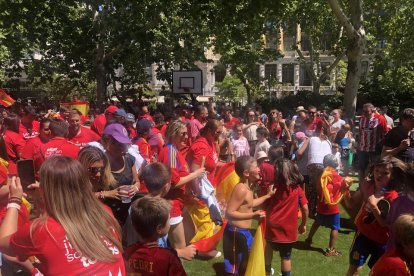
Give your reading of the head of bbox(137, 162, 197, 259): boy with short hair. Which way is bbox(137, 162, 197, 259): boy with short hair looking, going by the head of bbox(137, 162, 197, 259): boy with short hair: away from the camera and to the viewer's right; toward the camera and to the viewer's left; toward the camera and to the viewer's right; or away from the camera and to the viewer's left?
away from the camera and to the viewer's right

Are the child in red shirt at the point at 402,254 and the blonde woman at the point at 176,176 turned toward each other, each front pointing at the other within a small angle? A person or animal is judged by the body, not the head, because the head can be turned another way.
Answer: no

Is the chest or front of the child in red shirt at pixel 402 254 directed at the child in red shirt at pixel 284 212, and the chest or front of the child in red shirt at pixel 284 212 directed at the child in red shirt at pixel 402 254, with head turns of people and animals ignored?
no

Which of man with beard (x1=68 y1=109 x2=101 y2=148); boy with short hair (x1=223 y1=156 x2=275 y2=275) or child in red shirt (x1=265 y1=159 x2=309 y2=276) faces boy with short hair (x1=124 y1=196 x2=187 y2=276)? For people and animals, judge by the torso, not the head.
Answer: the man with beard

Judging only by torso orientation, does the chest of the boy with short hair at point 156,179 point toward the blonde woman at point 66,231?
no

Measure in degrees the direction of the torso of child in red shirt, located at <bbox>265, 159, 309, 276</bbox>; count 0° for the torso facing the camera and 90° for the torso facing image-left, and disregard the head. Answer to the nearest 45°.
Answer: approximately 180°

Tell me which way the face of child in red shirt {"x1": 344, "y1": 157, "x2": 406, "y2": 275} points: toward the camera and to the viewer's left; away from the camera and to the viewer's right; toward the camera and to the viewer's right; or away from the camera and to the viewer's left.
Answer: toward the camera and to the viewer's left

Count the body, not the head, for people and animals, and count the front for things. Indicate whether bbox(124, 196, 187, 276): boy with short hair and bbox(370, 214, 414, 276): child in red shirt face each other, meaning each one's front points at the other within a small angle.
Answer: no

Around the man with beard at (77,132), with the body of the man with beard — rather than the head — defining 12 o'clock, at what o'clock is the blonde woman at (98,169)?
The blonde woman is roughly at 12 o'clock from the man with beard.

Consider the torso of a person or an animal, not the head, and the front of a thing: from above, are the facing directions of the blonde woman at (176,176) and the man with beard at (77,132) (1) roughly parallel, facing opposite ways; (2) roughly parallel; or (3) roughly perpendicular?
roughly perpendicular

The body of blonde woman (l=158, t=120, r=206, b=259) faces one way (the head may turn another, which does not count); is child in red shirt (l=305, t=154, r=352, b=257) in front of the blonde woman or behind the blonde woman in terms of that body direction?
in front

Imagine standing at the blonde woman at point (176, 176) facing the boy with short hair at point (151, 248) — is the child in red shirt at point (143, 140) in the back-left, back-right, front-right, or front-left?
back-right

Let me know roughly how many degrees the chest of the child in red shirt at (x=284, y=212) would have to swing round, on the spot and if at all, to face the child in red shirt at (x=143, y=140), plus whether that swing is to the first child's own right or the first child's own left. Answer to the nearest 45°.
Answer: approximately 45° to the first child's own left
